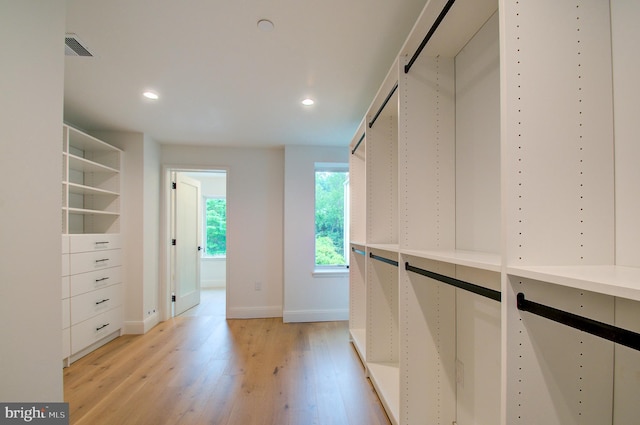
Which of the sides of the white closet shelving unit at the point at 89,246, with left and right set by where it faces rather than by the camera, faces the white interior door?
left

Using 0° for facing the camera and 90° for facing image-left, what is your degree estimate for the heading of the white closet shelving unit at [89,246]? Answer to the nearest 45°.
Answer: approximately 315°

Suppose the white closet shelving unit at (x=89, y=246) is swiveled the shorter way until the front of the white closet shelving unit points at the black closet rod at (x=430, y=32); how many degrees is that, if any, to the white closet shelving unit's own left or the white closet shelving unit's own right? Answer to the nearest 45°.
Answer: approximately 45° to the white closet shelving unit's own right

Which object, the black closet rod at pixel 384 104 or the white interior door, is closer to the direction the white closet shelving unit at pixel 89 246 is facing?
the black closet rod

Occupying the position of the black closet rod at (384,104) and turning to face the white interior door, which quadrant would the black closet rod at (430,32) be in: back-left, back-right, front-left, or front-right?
back-left

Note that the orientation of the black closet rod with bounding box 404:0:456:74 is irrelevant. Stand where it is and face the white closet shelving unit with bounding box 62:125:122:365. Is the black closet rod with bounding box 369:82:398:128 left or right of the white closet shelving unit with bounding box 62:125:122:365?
right
